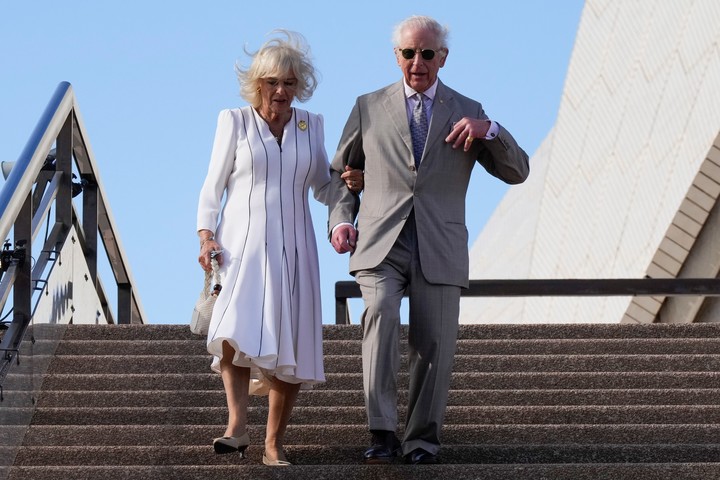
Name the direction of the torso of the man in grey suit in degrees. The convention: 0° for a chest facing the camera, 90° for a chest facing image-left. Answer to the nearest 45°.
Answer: approximately 0°

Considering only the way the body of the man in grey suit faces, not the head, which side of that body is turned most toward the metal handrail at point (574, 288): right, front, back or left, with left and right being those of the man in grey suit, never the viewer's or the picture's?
back

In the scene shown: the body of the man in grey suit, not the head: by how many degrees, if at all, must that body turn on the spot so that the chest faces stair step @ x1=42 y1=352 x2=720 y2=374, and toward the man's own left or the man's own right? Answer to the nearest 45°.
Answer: approximately 180°

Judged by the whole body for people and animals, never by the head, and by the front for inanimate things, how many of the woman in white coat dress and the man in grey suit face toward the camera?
2

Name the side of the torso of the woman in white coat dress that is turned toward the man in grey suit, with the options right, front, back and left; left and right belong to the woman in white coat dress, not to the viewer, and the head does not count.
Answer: left
